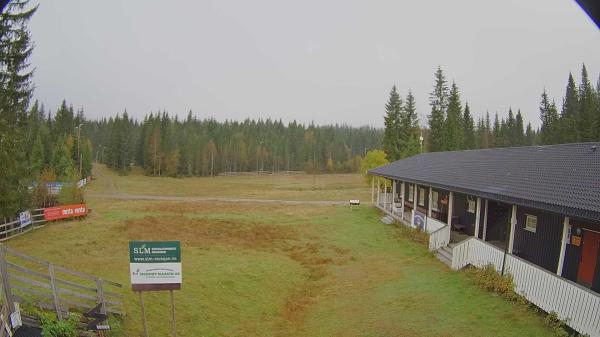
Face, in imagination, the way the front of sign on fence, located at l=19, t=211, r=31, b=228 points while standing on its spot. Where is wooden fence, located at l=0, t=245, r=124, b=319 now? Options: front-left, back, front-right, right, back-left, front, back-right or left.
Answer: front-right

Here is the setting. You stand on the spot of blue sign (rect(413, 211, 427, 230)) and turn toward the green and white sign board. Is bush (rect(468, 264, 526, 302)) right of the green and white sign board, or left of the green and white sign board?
left

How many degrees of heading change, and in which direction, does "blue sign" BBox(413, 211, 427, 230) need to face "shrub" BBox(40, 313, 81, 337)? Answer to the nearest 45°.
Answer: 0° — it already faces it

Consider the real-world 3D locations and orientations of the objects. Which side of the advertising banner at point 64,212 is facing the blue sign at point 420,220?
front

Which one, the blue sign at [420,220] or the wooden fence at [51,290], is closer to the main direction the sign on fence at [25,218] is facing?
the blue sign

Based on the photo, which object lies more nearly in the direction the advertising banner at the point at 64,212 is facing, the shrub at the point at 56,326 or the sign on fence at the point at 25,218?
the shrub

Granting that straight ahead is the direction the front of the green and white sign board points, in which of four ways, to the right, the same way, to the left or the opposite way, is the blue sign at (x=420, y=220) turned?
to the right

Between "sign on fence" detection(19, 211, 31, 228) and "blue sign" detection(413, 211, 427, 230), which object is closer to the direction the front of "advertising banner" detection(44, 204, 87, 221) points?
the blue sign

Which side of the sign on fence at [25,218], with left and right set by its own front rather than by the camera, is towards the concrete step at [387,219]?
front

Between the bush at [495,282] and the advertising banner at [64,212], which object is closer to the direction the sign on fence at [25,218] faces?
the bush

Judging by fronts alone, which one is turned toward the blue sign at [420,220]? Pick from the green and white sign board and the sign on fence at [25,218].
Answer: the sign on fence

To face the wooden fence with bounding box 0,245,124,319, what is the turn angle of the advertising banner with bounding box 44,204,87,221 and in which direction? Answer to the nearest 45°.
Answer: approximately 45° to its right
